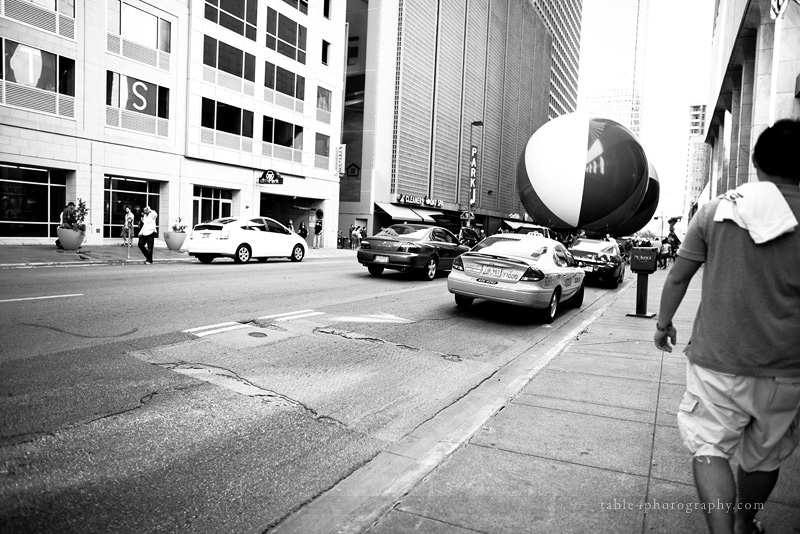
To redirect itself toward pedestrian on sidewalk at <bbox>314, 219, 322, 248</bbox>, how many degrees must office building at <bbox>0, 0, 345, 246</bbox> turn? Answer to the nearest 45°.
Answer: approximately 90° to its left

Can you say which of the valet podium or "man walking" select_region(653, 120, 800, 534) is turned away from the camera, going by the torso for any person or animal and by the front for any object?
the man walking

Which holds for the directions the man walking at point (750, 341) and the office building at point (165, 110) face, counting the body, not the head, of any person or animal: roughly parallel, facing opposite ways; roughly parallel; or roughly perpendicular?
roughly perpendicular

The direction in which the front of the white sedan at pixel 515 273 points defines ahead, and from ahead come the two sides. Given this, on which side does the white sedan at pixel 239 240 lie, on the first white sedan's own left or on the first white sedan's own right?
on the first white sedan's own left

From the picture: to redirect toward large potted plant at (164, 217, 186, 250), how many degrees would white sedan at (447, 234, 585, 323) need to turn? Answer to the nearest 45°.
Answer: approximately 90° to its left

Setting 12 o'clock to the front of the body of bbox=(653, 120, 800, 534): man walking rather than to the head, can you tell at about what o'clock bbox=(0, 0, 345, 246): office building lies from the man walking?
The office building is roughly at 10 o'clock from the man walking.

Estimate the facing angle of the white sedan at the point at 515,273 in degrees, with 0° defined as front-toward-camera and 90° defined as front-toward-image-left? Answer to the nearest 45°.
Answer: approximately 225°

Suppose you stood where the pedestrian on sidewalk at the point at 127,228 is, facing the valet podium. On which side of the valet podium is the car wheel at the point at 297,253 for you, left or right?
left

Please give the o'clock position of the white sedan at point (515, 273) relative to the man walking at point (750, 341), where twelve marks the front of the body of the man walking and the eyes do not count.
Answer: The white sedan is roughly at 11 o'clock from the man walking.
